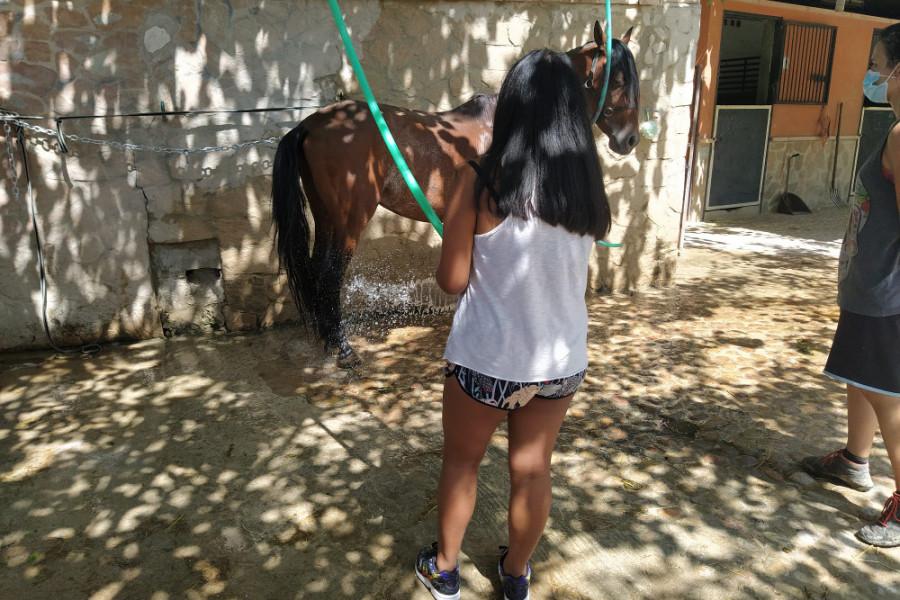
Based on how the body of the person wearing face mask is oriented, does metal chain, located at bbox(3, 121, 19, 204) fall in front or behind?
in front

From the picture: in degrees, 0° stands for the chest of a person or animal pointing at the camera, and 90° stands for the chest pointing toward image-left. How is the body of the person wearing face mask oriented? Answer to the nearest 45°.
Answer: approximately 90°

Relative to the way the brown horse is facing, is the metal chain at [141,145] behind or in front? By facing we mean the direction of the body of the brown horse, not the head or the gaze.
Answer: behind

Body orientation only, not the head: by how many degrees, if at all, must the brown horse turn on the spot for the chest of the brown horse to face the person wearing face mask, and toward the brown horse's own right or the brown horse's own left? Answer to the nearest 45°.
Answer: approximately 45° to the brown horse's own right

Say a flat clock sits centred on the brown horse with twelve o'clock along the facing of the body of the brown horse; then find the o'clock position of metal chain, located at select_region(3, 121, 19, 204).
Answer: The metal chain is roughly at 6 o'clock from the brown horse.

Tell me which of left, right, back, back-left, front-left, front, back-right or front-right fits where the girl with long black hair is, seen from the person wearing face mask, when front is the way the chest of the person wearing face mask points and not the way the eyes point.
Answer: front-left

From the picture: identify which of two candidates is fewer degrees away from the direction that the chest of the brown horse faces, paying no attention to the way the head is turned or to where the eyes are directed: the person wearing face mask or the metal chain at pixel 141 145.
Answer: the person wearing face mask

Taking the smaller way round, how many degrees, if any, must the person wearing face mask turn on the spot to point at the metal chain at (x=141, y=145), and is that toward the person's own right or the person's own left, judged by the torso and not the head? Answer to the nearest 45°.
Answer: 0° — they already face it

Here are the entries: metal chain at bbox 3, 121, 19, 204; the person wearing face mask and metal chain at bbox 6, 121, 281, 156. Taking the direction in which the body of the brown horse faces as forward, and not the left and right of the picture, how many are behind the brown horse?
2

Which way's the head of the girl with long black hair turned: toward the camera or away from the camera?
away from the camera

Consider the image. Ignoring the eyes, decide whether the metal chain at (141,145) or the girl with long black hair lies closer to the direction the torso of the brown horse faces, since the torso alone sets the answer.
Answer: the girl with long black hair

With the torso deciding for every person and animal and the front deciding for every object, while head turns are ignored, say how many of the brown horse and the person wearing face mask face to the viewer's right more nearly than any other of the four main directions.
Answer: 1

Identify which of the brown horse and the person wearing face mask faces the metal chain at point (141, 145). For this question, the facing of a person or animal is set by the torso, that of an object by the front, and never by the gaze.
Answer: the person wearing face mask

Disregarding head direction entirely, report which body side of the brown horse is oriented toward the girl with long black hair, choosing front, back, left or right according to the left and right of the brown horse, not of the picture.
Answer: right

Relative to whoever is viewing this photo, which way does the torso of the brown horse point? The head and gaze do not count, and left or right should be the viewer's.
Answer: facing to the right of the viewer

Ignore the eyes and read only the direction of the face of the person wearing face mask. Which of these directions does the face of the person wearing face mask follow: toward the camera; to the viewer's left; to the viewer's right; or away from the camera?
to the viewer's left
